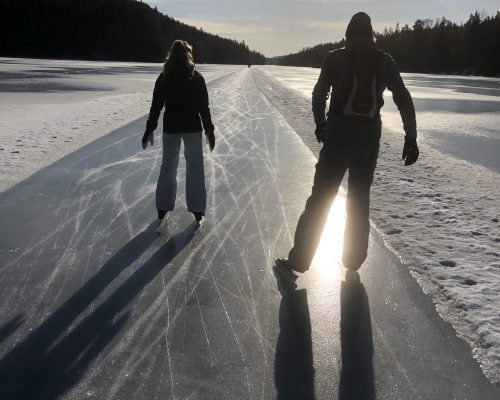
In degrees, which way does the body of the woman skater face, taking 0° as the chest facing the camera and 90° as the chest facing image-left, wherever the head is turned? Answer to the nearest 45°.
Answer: approximately 180°

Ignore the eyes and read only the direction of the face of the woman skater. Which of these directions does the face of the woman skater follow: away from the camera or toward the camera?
away from the camera

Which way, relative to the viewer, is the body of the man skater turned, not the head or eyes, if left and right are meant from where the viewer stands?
facing away from the viewer

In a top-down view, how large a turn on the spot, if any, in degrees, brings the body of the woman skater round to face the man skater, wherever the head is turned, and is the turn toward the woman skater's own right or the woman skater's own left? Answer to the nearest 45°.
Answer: approximately 135° to the woman skater's own right

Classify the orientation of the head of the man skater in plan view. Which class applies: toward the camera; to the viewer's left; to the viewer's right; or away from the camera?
away from the camera

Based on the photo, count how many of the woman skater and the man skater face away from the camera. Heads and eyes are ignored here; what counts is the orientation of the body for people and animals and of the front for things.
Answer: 2

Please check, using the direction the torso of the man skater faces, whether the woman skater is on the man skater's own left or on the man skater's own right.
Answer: on the man skater's own left
